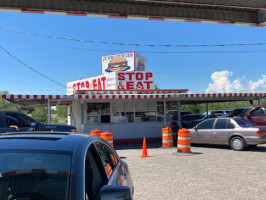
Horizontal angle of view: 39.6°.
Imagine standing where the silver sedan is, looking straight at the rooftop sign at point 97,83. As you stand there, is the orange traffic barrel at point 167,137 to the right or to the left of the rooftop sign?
left

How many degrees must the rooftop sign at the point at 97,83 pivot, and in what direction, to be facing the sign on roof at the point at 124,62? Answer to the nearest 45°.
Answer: approximately 180°

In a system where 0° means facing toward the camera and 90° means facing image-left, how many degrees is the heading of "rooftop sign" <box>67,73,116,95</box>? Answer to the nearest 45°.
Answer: approximately 45°

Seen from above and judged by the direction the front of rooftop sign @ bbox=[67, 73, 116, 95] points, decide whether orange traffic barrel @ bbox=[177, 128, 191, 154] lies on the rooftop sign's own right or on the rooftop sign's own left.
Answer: on the rooftop sign's own left
